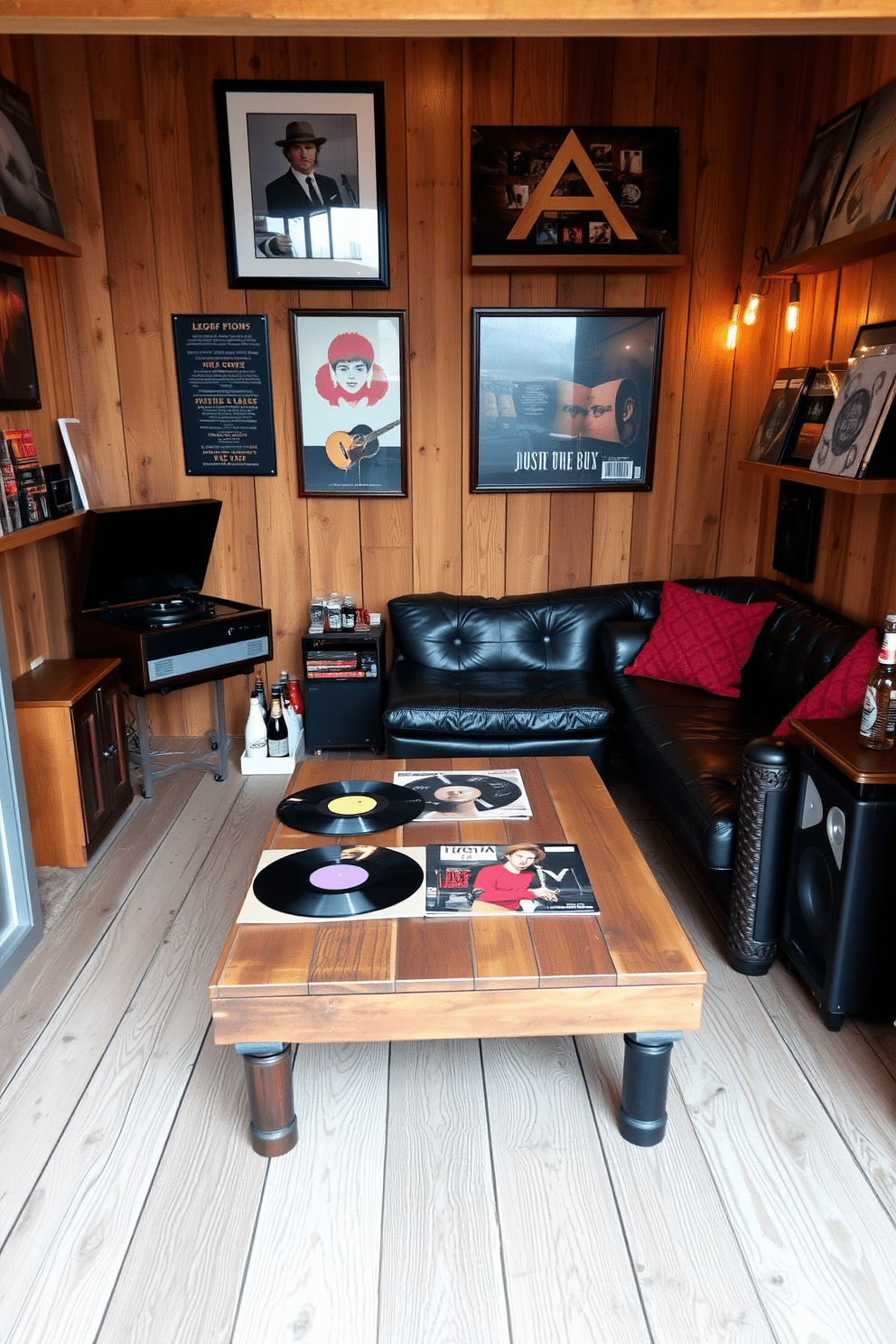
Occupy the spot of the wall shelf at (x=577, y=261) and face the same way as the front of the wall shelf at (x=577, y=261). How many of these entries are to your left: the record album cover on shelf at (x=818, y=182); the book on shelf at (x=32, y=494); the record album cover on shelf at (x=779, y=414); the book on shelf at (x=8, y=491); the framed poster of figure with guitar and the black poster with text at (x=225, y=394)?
2

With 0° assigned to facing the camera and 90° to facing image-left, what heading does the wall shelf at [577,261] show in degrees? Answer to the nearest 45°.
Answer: approximately 0°

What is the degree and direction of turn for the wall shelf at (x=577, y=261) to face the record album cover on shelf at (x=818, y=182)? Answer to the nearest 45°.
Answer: approximately 90° to its left

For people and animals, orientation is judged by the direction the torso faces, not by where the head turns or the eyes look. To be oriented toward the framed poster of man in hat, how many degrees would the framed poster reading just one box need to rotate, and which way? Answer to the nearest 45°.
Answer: approximately 90° to its right

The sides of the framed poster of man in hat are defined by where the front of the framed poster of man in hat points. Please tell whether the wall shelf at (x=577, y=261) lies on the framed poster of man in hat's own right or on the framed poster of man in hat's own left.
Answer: on the framed poster of man in hat's own left

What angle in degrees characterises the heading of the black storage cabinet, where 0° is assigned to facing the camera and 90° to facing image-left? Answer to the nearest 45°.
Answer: approximately 0°

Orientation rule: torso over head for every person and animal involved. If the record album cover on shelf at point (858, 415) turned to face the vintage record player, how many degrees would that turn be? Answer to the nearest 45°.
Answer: approximately 45° to its right

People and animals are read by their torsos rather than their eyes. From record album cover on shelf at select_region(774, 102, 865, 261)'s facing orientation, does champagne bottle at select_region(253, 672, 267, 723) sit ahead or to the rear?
ahead

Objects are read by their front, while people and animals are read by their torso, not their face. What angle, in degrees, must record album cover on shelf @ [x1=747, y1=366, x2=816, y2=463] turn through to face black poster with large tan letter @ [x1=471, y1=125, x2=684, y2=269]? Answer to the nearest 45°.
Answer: approximately 45° to its right

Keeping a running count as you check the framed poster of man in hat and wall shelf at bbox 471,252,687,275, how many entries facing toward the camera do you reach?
2
